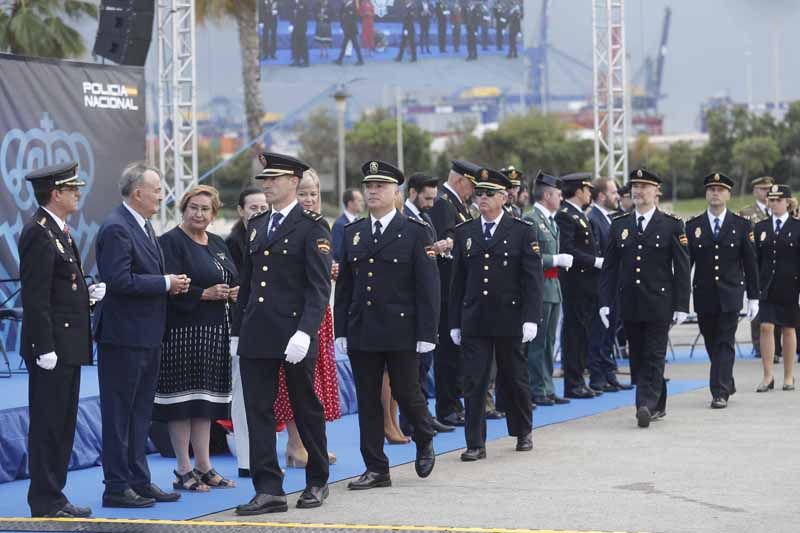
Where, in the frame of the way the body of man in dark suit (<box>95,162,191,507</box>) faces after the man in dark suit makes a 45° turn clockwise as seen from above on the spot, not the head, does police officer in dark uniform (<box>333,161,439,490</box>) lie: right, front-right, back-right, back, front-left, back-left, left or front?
front-left

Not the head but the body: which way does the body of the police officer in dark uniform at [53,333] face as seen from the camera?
to the viewer's right

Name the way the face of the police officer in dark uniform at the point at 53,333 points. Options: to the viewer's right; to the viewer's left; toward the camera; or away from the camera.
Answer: to the viewer's right

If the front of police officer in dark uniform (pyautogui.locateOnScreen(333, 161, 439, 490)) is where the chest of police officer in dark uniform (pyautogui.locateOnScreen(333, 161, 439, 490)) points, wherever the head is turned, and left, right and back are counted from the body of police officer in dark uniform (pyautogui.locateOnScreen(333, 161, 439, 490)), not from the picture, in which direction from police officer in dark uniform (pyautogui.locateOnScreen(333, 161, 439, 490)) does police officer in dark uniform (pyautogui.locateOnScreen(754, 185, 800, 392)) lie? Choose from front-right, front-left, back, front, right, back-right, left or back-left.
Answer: back

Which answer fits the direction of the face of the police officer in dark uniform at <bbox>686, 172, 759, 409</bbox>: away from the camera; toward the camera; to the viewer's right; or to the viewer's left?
toward the camera

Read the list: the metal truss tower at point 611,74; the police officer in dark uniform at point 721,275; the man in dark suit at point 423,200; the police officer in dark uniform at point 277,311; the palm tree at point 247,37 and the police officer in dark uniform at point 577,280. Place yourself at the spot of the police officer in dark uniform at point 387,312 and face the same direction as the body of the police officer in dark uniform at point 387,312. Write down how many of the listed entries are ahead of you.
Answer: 1

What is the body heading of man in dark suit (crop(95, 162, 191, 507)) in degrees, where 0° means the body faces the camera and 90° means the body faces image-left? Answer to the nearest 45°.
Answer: approximately 270°

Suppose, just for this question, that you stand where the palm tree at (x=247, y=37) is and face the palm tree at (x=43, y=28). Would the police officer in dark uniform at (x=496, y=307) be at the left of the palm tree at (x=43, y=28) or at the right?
left

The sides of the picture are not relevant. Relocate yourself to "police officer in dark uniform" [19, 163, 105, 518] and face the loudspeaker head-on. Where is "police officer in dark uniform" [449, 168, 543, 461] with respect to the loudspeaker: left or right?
right

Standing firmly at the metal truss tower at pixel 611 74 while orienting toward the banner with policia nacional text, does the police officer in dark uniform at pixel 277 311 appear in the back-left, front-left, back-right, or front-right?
front-left

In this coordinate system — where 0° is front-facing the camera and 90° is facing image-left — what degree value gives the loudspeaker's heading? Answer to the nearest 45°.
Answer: approximately 315°

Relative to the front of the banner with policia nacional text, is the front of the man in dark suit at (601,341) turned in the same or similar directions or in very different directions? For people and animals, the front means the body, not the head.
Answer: same or similar directions

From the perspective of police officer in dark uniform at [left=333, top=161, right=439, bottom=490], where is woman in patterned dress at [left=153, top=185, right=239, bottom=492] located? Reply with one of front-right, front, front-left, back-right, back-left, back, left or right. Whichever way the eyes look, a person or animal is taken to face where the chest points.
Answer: front-right

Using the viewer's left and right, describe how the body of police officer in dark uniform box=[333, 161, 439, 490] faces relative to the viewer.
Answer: facing the viewer and to the left of the viewer
